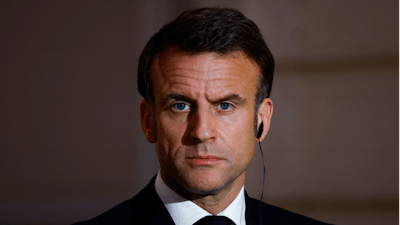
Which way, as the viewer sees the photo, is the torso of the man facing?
toward the camera
